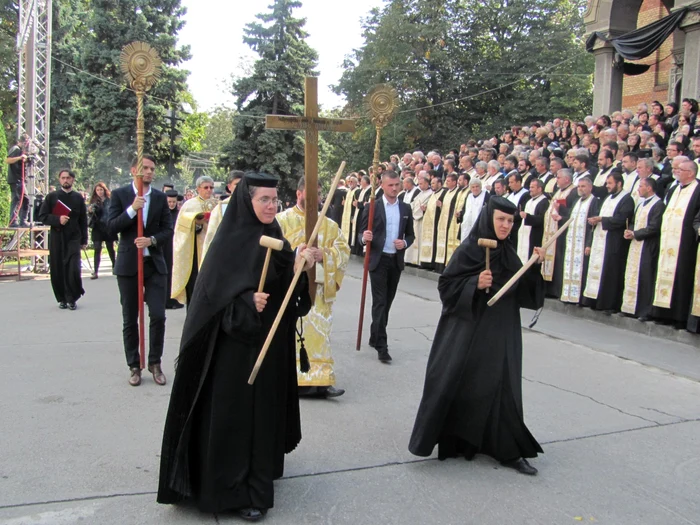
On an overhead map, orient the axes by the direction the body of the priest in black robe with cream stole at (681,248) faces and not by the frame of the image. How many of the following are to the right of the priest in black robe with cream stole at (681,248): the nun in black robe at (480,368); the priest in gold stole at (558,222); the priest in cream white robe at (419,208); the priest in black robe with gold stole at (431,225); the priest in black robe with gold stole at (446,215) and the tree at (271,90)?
5

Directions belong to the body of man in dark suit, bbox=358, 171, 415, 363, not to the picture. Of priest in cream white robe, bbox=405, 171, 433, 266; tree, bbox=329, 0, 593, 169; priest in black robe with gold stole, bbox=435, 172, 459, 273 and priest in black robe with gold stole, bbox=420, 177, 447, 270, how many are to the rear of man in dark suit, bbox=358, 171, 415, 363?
4

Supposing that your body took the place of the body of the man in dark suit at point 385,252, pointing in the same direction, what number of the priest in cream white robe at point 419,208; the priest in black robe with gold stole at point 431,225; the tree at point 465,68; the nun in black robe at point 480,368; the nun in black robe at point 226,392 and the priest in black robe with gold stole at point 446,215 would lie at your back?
4

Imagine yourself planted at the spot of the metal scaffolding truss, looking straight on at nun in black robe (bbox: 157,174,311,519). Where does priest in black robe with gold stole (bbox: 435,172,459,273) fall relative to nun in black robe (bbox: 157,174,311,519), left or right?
left

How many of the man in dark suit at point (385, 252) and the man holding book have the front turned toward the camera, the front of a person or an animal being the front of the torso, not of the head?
2

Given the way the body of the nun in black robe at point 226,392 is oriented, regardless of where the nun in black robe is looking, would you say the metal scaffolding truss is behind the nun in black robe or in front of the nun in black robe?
behind

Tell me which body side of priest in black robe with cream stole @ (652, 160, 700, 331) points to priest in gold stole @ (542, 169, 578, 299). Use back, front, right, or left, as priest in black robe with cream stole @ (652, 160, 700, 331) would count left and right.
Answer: right
